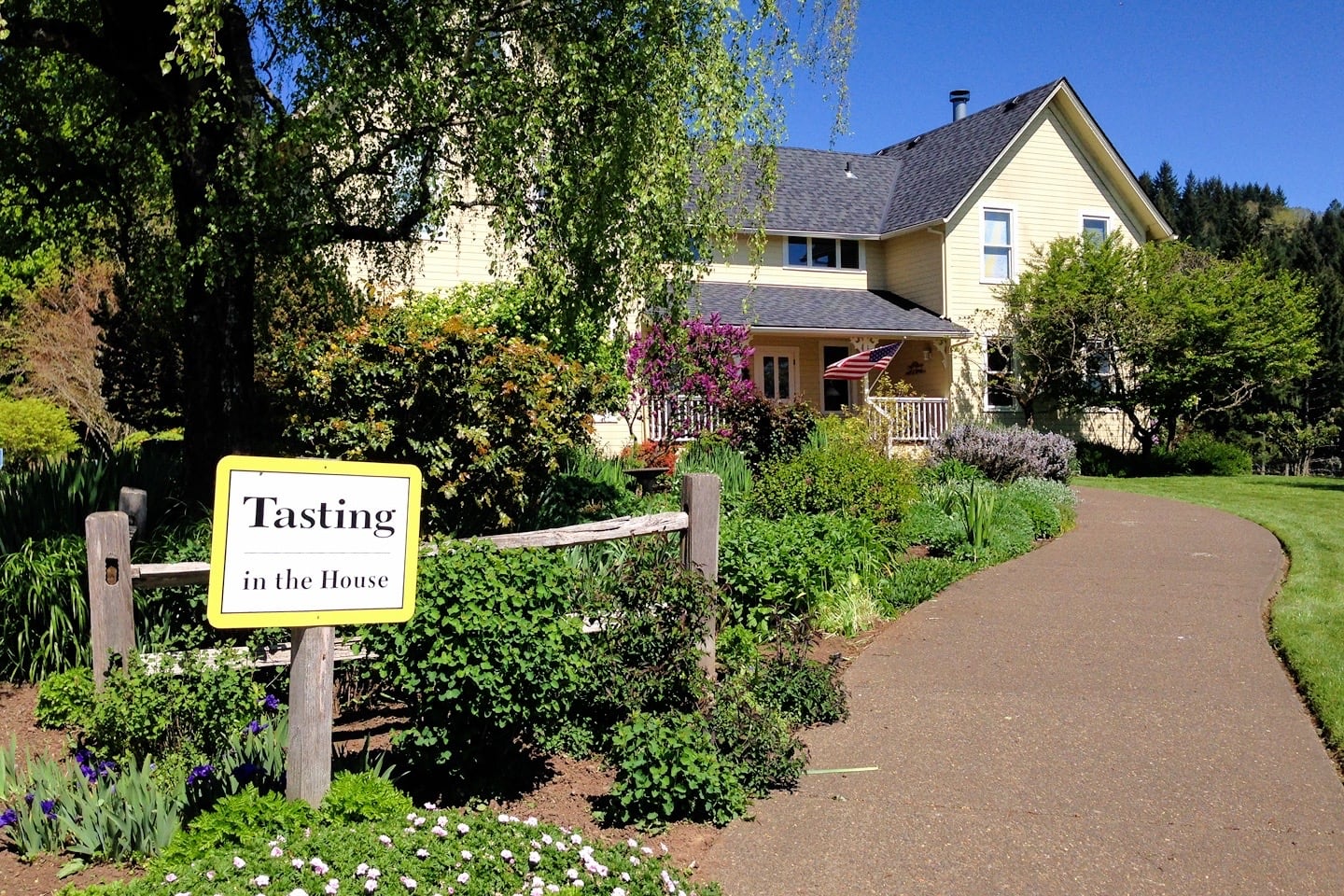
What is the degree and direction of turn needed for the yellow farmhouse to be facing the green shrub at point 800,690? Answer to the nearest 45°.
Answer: approximately 45° to its right

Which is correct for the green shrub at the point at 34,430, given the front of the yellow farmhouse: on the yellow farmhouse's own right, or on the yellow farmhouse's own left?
on the yellow farmhouse's own right

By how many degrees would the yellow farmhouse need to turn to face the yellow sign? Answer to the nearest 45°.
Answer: approximately 45° to its right

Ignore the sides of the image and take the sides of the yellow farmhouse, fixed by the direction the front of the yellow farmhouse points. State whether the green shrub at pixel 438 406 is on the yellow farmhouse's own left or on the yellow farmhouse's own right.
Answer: on the yellow farmhouse's own right
